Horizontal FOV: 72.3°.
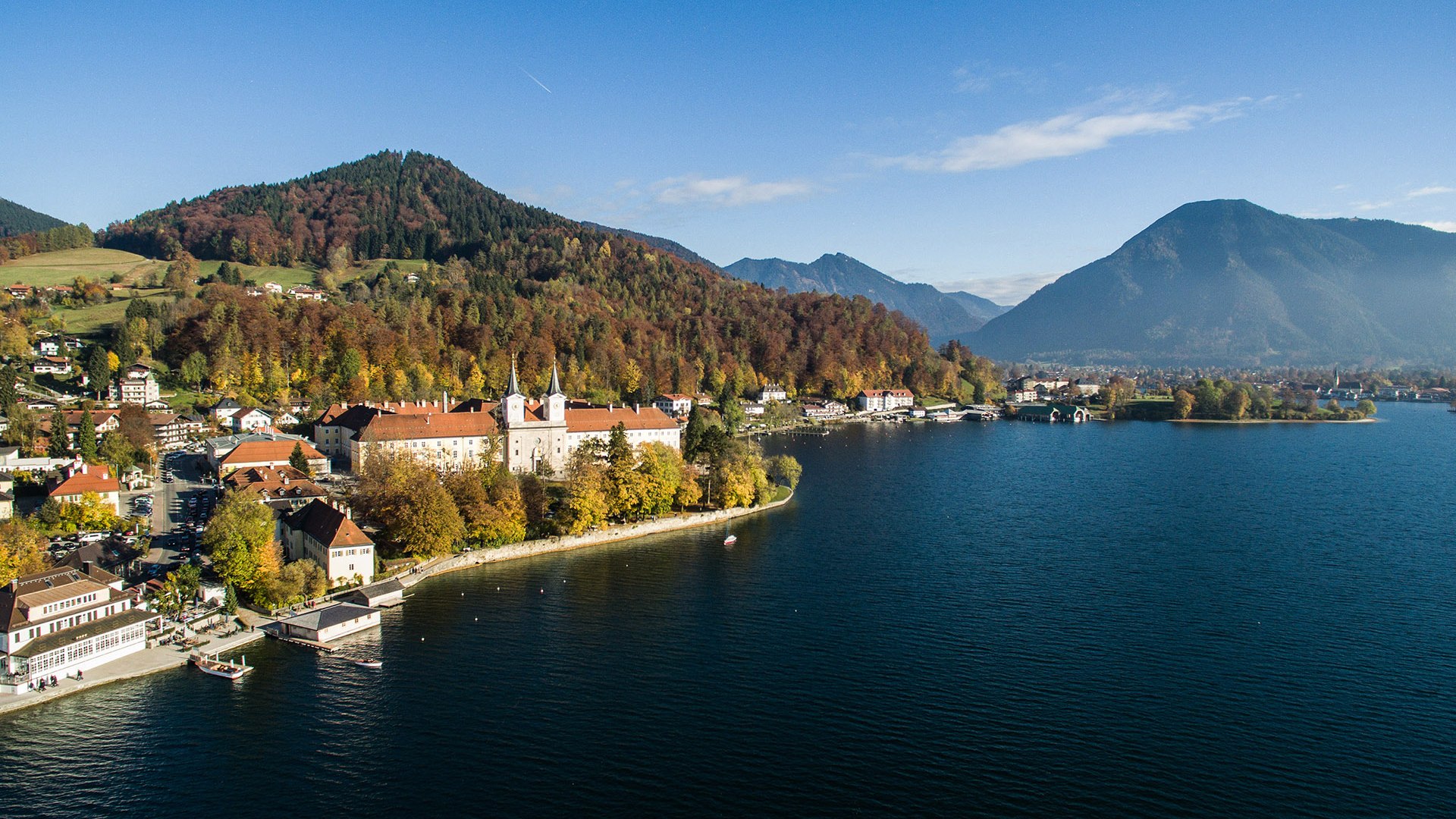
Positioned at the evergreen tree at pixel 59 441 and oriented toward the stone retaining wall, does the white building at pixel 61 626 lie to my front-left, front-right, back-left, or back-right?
front-right

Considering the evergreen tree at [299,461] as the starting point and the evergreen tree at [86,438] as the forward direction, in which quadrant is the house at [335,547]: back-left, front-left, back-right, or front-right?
back-left

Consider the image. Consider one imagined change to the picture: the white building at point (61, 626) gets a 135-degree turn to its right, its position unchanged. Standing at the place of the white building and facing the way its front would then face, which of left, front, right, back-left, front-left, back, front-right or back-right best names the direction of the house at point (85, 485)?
right

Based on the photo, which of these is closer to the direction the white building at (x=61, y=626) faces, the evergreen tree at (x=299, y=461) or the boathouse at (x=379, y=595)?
the boathouse

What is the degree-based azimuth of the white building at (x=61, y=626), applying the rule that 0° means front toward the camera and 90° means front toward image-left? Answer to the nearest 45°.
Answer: approximately 315°

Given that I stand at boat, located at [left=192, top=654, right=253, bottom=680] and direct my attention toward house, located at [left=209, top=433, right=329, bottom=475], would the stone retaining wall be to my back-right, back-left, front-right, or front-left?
front-right

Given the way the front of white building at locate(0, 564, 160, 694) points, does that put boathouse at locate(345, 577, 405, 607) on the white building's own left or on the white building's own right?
on the white building's own left

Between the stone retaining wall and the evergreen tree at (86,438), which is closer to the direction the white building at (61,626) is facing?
the stone retaining wall

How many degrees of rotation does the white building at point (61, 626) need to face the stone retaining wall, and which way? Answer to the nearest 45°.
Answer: approximately 45° to its left

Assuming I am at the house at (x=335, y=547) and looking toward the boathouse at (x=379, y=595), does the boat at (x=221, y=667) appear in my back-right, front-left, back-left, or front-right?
front-right

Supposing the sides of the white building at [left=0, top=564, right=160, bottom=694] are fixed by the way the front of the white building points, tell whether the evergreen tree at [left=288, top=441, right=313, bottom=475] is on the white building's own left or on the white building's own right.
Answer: on the white building's own left

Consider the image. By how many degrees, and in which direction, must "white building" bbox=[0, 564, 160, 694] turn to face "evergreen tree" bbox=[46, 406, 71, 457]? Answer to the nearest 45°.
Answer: approximately 135° to its left

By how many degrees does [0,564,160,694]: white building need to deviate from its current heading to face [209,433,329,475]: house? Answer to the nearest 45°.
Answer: approximately 135° to its left

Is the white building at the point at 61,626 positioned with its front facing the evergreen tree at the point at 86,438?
no

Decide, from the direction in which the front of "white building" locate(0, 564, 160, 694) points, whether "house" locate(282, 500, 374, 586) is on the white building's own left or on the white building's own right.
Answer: on the white building's own left

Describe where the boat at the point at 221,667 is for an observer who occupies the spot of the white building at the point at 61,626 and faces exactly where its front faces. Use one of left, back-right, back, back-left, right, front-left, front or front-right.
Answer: front
